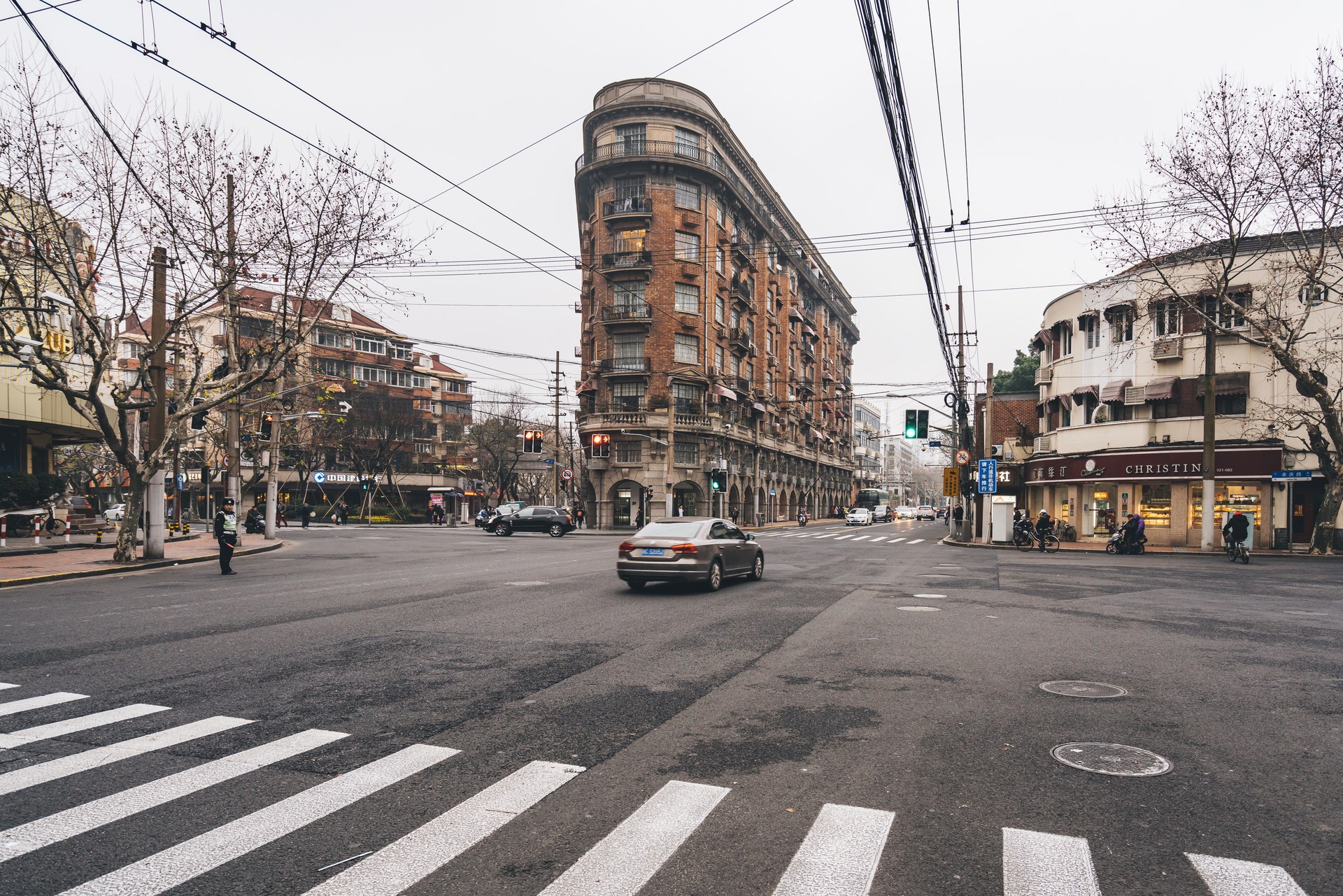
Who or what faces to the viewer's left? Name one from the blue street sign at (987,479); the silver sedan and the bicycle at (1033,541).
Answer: the bicycle

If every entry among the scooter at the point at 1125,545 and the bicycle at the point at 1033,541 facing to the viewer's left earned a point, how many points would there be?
2

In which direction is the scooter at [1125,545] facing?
to the viewer's left

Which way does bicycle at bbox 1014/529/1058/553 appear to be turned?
to the viewer's left

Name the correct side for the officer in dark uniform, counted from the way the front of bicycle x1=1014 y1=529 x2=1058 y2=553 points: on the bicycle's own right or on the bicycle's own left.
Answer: on the bicycle's own left

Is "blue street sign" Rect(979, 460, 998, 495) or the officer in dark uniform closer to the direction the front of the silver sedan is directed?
the blue street sign

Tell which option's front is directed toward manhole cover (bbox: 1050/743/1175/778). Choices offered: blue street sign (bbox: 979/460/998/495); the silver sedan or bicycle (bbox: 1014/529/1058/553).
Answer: the blue street sign

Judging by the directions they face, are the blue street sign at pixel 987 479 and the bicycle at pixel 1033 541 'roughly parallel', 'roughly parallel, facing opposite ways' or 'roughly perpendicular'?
roughly perpendicular

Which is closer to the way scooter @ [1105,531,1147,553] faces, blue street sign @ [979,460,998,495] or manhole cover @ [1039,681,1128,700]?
the blue street sign

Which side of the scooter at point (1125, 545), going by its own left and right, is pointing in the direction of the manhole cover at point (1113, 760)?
left

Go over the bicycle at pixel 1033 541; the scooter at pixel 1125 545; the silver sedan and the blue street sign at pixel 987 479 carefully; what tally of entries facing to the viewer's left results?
2

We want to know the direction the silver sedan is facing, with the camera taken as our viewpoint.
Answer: facing away from the viewer and to the right of the viewer
